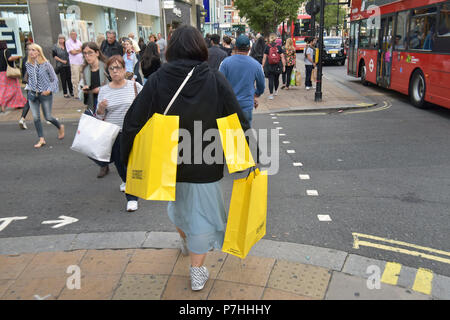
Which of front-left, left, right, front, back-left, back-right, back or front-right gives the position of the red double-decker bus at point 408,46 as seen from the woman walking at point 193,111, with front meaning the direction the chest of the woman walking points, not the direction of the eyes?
front-right

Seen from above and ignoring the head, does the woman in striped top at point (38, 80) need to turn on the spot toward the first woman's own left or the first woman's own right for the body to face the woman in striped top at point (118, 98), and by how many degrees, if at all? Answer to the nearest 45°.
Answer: approximately 45° to the first woman's own left

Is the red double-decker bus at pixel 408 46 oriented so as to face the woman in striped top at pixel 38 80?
no

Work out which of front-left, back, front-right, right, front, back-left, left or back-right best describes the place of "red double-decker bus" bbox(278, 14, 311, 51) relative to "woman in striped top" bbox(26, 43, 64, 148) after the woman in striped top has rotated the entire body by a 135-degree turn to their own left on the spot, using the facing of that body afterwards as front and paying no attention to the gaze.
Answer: front-left

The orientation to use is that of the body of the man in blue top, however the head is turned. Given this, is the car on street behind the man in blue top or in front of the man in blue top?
in front

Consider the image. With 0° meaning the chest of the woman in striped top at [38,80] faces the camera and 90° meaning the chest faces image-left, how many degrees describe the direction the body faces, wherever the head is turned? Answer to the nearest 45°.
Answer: approximately 45°

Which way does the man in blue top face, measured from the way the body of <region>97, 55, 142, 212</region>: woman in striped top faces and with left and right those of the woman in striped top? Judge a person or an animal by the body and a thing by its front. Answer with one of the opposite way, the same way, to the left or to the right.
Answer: the opposite way

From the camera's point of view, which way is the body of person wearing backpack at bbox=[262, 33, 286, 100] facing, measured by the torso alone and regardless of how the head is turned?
away from the camera

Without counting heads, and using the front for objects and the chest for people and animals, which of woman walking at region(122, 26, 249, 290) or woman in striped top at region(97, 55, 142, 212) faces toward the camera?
the woman in striped top

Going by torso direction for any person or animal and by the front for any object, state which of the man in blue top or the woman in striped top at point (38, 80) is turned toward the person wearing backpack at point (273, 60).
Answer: the man in blue top

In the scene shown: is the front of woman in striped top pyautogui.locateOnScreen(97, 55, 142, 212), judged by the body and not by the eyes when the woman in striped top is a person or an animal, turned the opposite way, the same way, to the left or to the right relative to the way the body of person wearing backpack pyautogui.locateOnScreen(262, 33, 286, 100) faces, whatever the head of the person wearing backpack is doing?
the opposite way

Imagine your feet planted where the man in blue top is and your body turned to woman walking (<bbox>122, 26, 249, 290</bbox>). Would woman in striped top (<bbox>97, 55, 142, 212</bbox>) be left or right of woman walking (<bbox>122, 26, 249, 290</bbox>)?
right

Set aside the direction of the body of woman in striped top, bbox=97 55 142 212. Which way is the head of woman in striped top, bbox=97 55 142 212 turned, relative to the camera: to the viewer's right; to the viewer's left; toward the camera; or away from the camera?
toward the camera

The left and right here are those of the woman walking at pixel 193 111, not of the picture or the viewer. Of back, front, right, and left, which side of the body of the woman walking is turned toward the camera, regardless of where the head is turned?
back

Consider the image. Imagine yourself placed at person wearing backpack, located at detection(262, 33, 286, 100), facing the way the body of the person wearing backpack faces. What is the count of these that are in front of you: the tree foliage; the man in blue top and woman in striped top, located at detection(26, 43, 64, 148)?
1

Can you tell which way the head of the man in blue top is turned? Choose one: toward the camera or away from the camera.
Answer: away from the camera

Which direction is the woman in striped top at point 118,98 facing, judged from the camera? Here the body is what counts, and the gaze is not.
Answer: toward the camera

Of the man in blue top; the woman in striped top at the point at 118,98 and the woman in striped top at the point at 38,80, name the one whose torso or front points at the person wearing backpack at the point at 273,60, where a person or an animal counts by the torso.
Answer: the man in blue top

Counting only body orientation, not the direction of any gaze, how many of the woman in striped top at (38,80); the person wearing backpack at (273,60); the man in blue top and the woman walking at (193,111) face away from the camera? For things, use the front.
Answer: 3

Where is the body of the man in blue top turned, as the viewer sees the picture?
away from the camera
